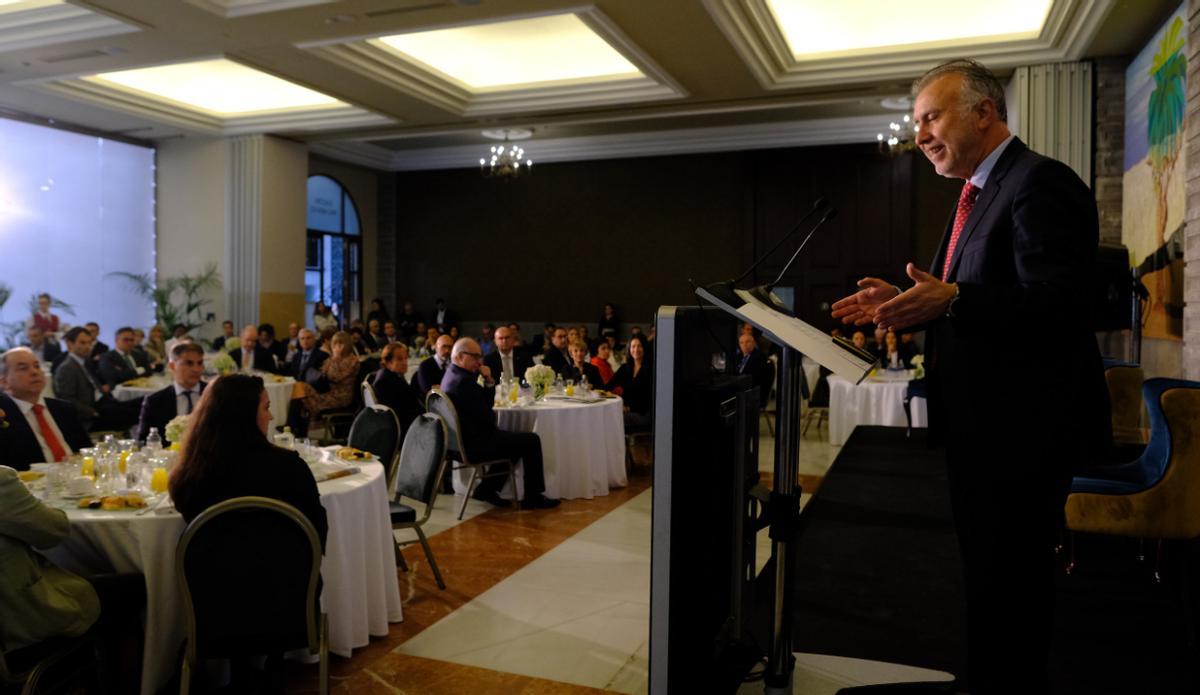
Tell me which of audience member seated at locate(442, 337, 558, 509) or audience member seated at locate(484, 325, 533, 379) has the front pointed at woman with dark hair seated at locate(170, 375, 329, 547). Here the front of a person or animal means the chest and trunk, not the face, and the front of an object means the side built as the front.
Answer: audience member seated at locate(484, 325, 533, 379)

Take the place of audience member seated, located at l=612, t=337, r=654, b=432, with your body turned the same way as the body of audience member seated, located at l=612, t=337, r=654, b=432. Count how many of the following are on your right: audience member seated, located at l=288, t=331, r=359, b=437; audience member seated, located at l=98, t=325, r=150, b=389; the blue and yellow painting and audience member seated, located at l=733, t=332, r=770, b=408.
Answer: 2

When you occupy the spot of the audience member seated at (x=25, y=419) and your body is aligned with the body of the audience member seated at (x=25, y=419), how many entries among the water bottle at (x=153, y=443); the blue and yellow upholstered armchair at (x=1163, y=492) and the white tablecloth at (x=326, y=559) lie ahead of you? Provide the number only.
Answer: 3

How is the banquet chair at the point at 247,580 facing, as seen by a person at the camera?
facing away from the viewer

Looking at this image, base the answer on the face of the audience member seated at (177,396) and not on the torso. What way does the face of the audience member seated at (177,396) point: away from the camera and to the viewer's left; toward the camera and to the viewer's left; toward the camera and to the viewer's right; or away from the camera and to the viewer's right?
toward the camera and to the viewer's right

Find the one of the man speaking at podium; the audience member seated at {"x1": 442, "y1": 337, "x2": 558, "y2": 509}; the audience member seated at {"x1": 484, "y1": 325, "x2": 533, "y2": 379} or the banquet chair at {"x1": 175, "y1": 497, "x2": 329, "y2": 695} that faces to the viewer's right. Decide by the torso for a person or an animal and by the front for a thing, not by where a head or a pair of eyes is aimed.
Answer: the audience member seated at {"x1": 442, "y1": 337, "x2": 558, "y2": 509}

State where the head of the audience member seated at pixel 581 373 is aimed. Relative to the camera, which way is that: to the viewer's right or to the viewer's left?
to the viewer's right

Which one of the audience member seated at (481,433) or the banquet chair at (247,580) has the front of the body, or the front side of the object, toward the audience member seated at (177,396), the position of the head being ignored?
the banquet chair

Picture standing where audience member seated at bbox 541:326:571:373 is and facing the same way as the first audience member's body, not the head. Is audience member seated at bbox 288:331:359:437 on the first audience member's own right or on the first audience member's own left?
on the first audience member's own right

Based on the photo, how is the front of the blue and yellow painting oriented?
to the viewer's left
